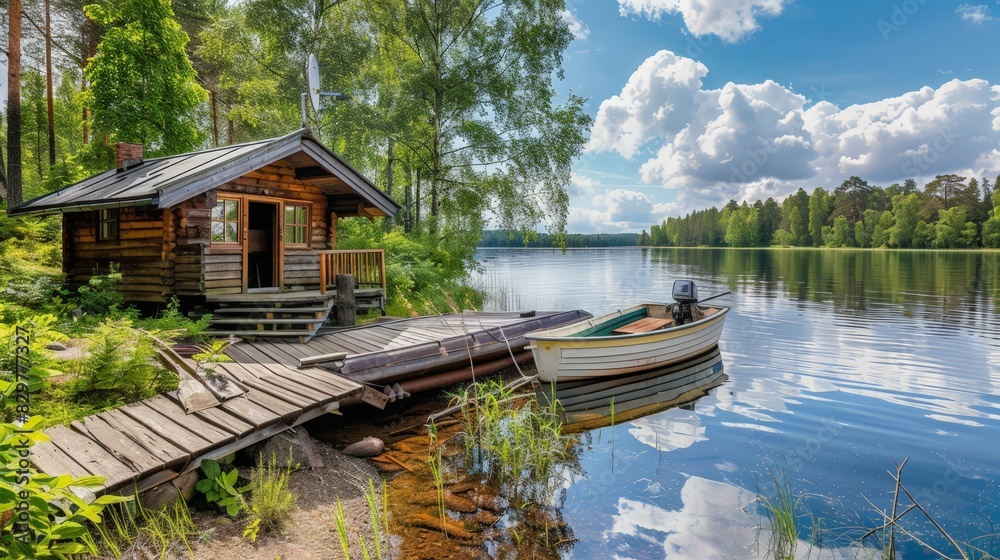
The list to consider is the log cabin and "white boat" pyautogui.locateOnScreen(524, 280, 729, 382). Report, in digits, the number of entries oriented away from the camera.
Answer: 0

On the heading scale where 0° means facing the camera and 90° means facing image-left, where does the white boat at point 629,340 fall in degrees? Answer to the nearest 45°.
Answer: approximately 45°

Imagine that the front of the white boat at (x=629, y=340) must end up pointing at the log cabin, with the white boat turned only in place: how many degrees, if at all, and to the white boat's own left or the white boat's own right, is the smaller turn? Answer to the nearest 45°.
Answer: approximately 45° to the white boat's own right

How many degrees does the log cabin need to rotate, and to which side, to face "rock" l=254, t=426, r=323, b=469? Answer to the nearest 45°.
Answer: approximately 45° to its right

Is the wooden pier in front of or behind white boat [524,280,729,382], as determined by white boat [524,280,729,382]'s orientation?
in front

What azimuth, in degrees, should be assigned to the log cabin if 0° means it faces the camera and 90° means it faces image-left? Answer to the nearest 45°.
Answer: approximately 315°

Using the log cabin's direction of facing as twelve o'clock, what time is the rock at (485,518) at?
The rock is roughly at 1 o'clock from the log cabin.

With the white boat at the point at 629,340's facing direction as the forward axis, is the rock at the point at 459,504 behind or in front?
in front

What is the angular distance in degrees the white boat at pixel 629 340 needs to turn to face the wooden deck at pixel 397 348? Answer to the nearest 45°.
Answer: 0° — it already faces it
